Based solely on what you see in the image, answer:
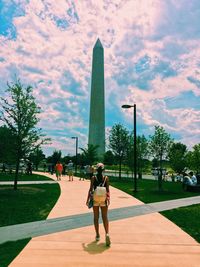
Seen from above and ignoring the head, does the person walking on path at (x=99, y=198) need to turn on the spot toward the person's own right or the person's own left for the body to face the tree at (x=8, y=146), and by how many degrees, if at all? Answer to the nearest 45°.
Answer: approximately 45° to the person's own left

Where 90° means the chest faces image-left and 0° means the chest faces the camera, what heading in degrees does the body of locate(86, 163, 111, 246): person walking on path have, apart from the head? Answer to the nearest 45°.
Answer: approximately 180°

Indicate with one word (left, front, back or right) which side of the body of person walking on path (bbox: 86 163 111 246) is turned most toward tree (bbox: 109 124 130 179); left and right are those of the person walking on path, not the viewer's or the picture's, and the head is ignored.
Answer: front

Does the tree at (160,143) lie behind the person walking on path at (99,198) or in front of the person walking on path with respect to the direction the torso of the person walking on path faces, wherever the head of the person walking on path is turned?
in front

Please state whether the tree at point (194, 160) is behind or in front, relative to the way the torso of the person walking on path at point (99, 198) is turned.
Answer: in front
